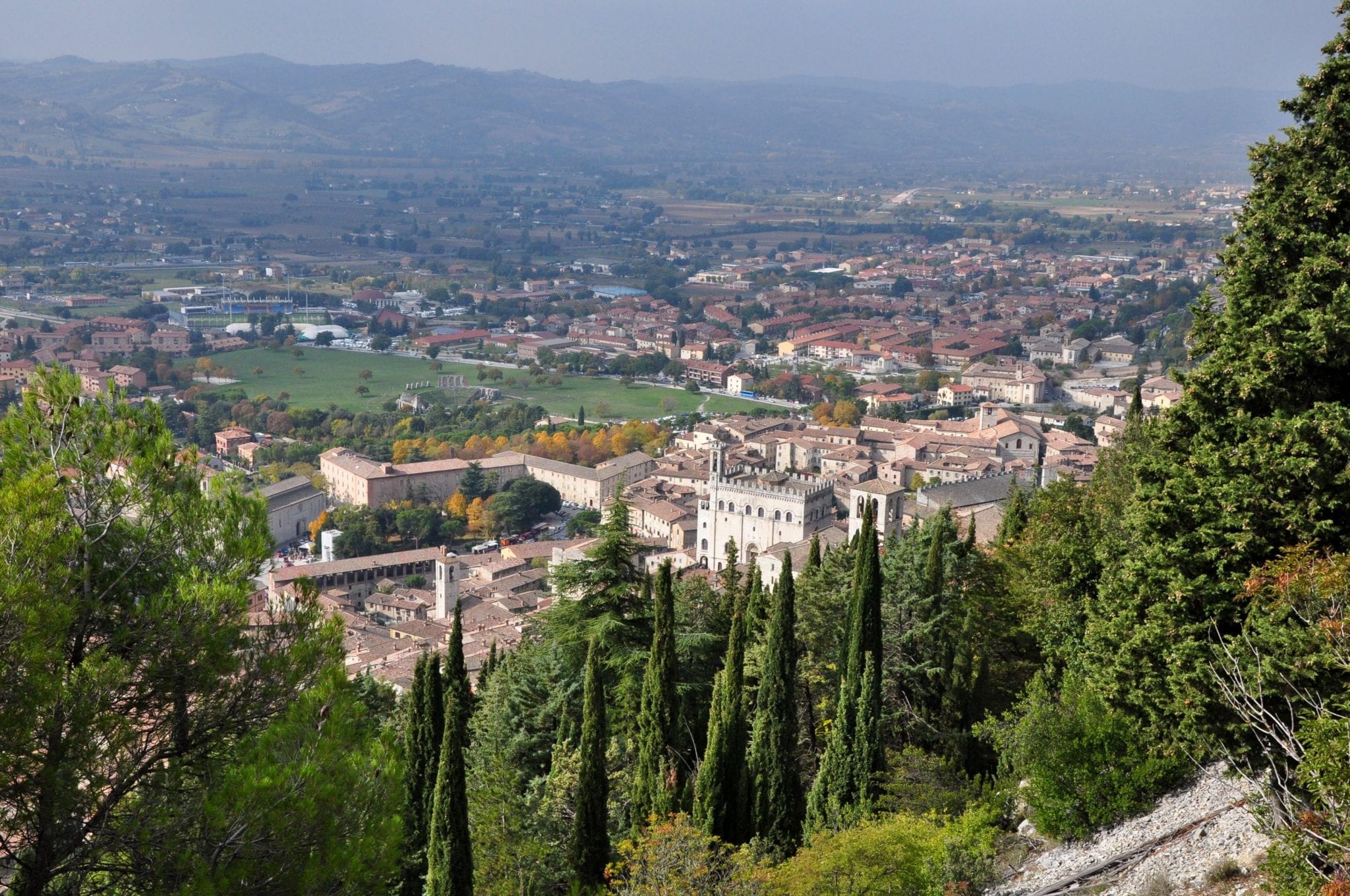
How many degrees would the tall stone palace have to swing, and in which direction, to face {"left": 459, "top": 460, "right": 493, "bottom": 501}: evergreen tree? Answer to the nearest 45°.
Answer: approximately 90° to its right

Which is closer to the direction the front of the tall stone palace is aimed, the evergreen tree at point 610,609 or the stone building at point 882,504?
the evergreen tree

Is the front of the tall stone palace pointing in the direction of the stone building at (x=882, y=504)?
no

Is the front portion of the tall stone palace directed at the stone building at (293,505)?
no

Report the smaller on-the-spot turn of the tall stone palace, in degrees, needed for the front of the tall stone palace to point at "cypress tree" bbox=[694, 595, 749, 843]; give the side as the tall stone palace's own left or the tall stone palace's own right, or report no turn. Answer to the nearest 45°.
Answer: approximately 45° to the tall stone palace's own left

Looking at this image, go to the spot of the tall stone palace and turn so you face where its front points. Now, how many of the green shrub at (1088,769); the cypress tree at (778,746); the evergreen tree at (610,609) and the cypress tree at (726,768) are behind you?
0

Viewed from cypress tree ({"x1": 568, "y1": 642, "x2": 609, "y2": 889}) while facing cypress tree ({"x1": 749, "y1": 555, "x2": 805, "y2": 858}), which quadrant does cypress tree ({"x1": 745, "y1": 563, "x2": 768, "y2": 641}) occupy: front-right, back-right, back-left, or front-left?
front-left

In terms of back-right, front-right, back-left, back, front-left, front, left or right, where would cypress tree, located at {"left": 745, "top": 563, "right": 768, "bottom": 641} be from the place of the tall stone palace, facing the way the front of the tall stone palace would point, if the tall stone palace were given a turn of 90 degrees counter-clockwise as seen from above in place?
front-right

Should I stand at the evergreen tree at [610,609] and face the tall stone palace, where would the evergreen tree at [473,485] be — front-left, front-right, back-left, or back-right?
front-left

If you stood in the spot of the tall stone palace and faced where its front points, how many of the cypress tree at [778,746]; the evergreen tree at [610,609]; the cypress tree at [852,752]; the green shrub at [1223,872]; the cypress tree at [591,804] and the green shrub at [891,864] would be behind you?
0

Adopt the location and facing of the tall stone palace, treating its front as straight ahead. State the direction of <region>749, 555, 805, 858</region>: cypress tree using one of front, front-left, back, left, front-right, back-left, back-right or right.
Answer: front-left

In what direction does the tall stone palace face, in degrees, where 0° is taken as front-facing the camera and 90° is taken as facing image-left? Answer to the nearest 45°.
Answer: approximately 45°

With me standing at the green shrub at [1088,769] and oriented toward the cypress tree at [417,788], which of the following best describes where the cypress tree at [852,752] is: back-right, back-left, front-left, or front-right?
front-right

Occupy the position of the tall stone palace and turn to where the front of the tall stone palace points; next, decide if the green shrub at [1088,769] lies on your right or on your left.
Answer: on your left

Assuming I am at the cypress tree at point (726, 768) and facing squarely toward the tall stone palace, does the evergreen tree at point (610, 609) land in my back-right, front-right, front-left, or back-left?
front-left

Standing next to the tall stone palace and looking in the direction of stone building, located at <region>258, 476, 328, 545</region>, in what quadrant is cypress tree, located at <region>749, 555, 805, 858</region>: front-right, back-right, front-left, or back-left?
back-left

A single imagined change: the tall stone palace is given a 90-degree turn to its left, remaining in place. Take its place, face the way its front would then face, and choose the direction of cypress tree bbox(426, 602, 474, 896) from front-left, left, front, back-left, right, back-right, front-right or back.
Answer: front-right

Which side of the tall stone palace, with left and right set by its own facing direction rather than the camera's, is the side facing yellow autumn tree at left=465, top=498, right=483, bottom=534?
right

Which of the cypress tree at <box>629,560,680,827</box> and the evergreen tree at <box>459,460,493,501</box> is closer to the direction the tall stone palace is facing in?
the cypress tree

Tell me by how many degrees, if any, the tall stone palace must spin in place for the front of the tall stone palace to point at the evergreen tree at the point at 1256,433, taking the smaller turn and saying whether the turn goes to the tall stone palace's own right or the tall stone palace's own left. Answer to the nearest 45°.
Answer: approximately 45° to the tall stone palace's own left

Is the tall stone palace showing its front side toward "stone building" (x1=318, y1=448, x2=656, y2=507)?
no
